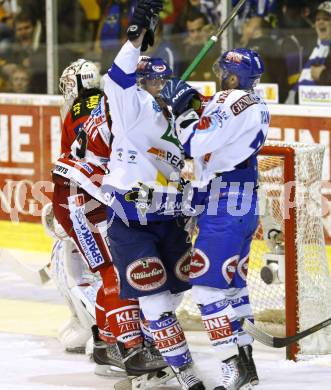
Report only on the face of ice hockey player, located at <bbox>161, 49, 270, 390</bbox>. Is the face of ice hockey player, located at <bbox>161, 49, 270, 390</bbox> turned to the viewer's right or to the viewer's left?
to the viewer's left

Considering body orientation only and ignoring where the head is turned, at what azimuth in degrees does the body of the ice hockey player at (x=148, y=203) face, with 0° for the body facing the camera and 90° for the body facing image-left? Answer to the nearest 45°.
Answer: approximately 315°

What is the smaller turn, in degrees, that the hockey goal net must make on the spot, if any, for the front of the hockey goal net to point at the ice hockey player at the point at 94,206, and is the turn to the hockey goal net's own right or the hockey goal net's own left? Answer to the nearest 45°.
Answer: approximately 45° to the hockey goal net's own right

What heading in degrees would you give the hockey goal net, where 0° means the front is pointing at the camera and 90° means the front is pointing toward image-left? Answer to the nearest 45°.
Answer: approximately 45°
